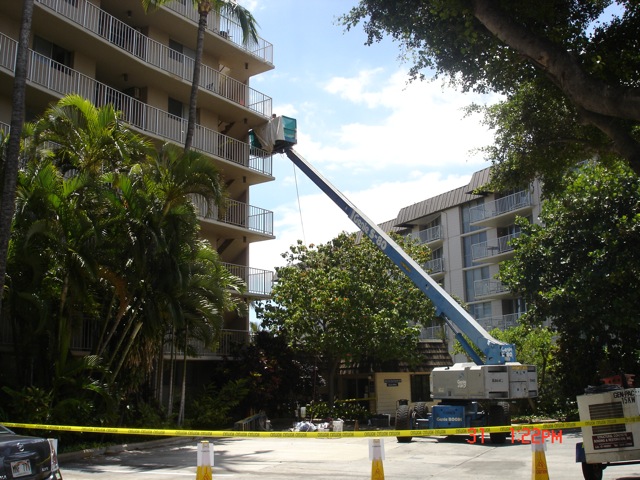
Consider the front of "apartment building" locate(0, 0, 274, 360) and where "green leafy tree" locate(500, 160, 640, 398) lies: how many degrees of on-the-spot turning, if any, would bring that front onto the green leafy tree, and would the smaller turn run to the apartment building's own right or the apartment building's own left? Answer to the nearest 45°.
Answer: approximately 45° to the apartment building's own left

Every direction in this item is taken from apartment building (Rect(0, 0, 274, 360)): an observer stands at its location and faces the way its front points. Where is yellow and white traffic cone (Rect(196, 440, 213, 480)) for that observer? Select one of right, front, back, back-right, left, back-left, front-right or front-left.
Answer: front-right

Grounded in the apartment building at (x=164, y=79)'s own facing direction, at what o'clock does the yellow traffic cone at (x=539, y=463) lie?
The yellow traffic cone is roughly at 1 o'clock from the apartment building.

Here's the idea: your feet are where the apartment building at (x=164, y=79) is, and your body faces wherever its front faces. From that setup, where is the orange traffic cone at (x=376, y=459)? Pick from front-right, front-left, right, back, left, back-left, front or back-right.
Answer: front-right

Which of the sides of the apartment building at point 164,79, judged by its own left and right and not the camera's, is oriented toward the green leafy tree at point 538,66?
front

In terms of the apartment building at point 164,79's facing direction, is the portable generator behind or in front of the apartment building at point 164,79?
in front

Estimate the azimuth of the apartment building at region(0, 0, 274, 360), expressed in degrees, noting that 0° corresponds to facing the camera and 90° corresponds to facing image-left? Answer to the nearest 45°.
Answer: approximately 315°

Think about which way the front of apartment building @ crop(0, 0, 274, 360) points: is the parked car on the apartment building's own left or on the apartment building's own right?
on the apartment building's own right
